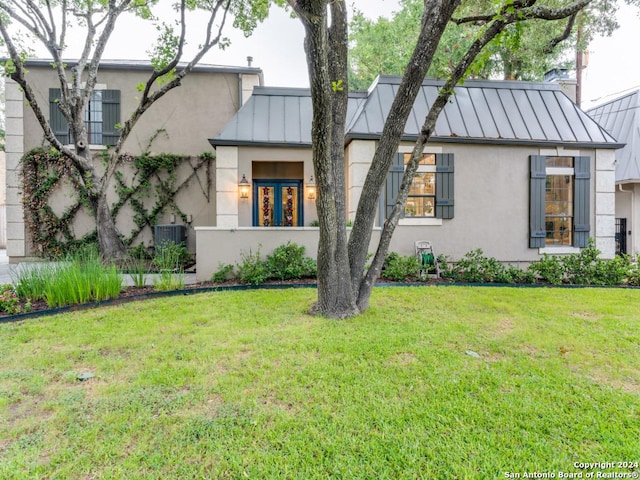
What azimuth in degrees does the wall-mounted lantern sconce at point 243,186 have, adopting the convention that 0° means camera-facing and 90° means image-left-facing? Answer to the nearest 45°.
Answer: approximately 0°

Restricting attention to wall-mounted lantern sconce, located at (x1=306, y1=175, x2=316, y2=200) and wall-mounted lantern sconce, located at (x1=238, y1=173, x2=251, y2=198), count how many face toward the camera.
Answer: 2

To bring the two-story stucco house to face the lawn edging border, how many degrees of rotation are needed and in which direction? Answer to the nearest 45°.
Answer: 0° — it already faces it

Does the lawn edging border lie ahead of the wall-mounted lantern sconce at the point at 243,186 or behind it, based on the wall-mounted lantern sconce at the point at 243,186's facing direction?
ahead

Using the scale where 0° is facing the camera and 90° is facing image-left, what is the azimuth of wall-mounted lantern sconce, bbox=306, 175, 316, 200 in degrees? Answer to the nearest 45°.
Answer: approximately 0°
